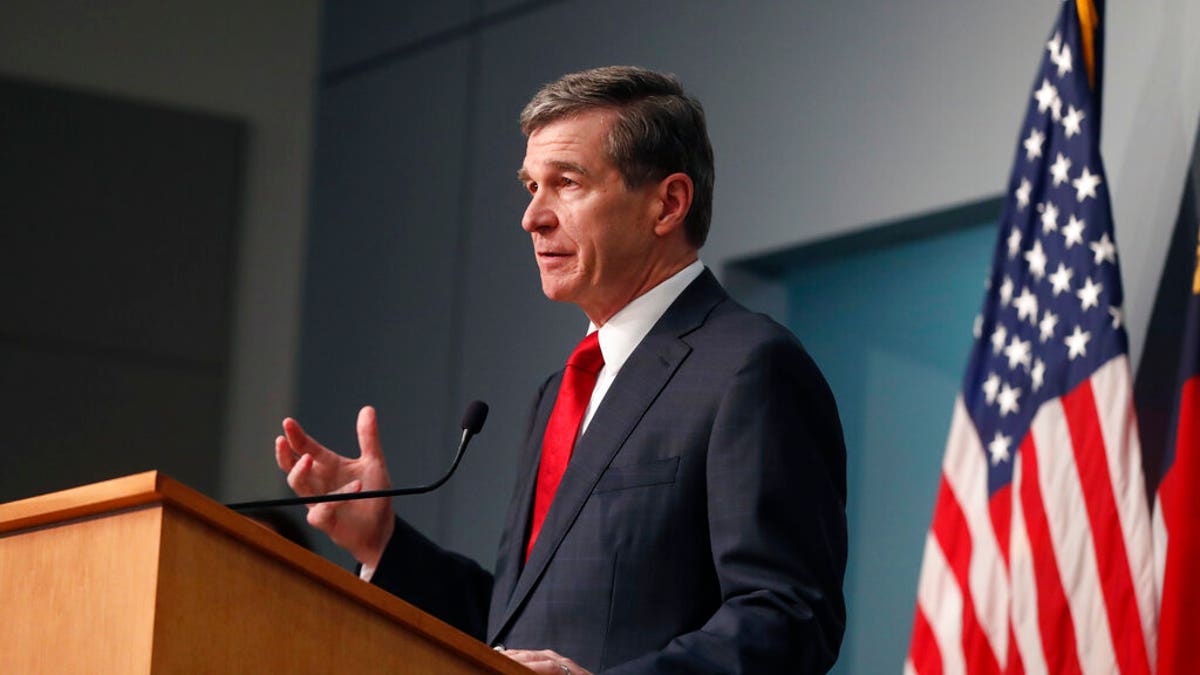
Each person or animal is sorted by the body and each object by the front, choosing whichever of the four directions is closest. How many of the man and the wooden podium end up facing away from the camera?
0

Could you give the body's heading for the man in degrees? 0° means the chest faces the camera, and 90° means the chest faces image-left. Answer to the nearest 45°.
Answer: approximately 45°

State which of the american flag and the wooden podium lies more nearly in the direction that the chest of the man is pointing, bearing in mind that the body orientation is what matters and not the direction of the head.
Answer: the wooden podium

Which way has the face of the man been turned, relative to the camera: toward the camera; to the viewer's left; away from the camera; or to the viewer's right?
to the viewer's left

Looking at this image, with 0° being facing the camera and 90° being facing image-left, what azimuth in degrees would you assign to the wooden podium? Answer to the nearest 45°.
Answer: approximately 45°

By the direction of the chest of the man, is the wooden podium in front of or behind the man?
in front

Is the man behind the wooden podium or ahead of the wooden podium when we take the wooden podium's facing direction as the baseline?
behind

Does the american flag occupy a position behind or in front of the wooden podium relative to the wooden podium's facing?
behind

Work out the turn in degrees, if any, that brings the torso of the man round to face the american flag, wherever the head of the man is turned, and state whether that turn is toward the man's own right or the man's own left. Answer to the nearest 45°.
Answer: approximately 180°
